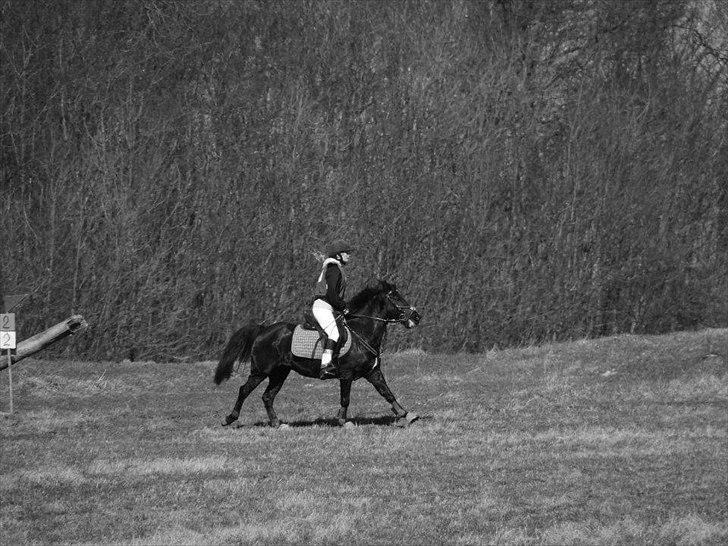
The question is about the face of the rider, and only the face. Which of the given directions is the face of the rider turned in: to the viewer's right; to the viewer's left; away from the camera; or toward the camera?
to the viewer's right

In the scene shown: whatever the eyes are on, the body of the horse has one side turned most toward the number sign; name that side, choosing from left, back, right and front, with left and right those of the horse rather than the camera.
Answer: back

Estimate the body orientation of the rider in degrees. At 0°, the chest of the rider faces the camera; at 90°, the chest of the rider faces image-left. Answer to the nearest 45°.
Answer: approximately 270°

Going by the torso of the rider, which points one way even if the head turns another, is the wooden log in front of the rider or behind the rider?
behind

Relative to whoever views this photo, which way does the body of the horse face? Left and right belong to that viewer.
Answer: facing to the right of the viewer

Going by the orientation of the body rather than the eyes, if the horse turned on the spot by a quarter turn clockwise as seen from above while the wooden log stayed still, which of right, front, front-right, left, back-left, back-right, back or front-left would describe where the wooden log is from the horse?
right

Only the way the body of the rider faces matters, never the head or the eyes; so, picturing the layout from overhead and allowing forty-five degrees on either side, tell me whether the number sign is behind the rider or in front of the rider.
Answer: behind
